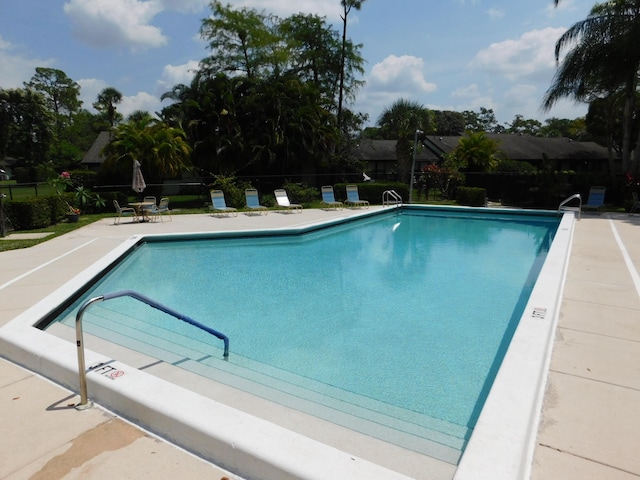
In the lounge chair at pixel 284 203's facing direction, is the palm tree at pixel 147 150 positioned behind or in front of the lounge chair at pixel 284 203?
behind

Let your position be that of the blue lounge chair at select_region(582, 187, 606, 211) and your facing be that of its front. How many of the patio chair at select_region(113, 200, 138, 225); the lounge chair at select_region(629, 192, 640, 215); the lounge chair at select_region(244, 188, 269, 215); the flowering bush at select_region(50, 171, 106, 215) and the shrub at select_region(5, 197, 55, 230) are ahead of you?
4

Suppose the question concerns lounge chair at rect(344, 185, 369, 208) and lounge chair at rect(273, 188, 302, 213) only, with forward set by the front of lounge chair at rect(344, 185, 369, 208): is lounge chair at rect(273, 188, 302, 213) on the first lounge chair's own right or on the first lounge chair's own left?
on the first lounge chair's own right

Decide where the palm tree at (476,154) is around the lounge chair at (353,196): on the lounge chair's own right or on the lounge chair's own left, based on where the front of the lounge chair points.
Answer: on the lounge chair's own left

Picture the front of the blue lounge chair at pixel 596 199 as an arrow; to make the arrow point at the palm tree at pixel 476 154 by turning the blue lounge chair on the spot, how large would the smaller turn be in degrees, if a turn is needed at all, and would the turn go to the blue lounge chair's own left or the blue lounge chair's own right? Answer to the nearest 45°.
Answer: approximately 90° to the blue lounge chair's own right

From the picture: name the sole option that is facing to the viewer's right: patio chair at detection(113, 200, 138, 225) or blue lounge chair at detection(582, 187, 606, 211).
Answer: the patio chair

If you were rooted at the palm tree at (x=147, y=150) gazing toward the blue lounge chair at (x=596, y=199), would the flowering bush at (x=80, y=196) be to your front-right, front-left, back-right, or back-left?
back-right

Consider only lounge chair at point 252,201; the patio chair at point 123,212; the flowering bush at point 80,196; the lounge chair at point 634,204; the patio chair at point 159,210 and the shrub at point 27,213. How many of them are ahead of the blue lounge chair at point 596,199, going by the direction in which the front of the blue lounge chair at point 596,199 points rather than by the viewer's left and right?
5

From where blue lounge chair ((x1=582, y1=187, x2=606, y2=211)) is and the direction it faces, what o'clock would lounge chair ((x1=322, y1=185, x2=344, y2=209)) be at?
The lounge chair is roughly at 1 o'clock from the blue lounge chair.

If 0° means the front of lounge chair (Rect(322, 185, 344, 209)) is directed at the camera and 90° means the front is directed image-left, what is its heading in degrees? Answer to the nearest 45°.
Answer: approximately 315°
